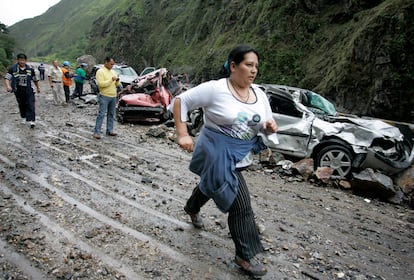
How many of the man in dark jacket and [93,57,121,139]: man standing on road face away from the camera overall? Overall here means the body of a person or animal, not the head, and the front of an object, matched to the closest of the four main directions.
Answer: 0

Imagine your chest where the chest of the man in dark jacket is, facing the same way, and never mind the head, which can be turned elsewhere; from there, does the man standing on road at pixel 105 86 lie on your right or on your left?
on your left

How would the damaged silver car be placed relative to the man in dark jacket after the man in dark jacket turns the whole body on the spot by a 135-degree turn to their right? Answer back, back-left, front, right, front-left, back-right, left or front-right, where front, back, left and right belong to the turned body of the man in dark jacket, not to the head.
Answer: back

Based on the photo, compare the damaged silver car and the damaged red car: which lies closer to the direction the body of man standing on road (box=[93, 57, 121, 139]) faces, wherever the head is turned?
the damaged silver car

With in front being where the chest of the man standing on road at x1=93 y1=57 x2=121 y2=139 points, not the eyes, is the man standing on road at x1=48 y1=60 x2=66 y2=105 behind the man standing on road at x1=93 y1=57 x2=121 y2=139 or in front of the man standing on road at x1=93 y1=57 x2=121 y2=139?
behind

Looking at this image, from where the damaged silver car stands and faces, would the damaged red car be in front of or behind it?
behind

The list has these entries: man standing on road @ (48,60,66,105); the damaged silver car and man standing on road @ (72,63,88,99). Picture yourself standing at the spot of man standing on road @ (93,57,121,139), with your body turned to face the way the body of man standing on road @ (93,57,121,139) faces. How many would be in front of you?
1

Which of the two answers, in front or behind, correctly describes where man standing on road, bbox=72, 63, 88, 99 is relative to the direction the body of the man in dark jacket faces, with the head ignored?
behind

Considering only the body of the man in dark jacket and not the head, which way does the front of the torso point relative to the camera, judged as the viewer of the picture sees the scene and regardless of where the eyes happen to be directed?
toward the camera
